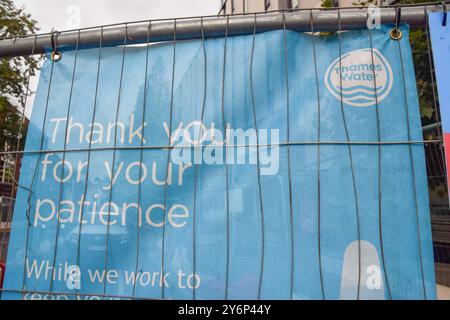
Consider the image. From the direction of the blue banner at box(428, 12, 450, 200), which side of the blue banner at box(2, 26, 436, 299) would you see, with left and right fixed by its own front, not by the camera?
left

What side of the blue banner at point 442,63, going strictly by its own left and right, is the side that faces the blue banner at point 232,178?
right

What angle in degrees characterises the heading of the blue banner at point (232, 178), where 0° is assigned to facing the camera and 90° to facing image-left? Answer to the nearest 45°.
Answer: approximately 0°

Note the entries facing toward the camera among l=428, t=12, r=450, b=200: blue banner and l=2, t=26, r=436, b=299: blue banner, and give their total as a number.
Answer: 2

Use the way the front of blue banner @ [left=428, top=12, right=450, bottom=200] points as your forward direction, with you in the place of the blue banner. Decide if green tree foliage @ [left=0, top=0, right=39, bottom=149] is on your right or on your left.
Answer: on your right
